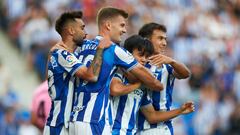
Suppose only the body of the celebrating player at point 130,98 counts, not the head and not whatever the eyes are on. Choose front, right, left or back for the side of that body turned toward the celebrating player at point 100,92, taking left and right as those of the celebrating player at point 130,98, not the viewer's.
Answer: right

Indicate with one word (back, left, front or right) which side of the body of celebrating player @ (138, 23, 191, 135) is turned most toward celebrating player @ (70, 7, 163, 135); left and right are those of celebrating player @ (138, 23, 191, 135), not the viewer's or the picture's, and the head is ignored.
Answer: right
